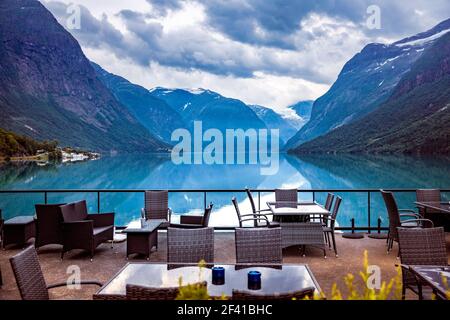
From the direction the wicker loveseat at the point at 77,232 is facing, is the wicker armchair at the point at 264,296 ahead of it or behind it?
ahead

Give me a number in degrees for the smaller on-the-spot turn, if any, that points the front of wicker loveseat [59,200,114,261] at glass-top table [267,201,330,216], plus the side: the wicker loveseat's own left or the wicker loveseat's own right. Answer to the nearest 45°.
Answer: approximately 45° to the wicker loveseat's own left

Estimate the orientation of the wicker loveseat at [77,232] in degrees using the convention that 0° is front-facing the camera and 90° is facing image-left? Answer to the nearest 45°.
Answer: approximately 315°

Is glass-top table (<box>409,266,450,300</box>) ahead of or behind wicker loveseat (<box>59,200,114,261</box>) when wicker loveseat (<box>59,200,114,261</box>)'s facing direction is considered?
ahead

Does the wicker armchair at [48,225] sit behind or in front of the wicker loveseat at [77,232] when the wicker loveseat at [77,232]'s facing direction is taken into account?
behind

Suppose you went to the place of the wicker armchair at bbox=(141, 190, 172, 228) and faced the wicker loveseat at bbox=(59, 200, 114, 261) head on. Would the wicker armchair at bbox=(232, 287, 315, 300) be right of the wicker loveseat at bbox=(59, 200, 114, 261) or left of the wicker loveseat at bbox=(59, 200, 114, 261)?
left

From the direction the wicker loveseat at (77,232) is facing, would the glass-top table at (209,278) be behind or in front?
in front

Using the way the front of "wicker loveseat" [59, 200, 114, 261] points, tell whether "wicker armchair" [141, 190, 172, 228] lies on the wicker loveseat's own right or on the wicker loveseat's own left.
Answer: on the wicker loveseat's own left

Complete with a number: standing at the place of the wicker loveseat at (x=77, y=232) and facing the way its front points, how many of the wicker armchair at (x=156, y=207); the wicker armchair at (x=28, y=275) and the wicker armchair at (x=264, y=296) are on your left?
1

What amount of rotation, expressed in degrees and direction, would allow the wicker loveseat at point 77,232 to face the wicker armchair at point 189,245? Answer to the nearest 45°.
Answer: approximately 45° to its right
